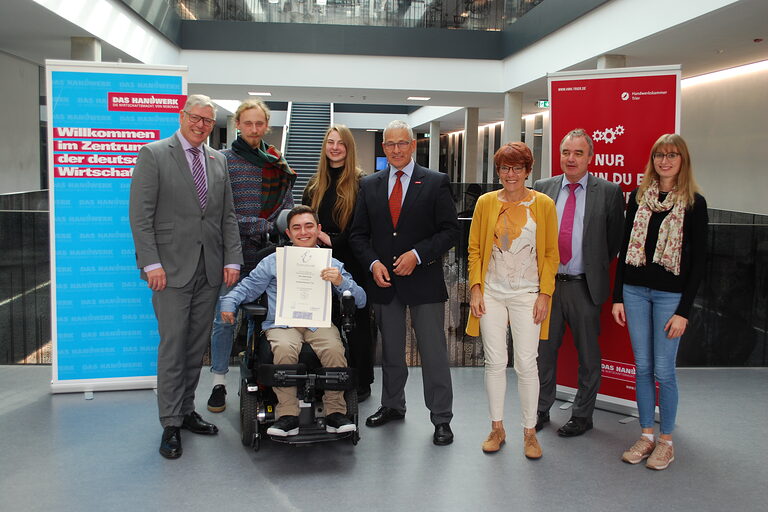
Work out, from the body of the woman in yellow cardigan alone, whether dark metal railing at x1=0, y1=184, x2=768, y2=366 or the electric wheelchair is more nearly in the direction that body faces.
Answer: the electric wheelchair

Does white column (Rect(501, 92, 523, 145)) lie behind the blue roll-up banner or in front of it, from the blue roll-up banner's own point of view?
behind

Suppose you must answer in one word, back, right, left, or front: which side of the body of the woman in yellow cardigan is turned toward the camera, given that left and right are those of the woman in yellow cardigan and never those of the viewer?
front

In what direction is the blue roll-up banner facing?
toward the camera

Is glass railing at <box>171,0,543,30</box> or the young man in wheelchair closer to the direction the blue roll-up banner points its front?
the young man in wheelchair

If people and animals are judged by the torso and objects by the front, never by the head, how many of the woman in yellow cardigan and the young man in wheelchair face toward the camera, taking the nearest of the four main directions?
2

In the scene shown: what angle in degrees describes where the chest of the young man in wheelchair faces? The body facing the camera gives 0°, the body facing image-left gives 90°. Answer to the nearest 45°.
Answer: approximately 0°

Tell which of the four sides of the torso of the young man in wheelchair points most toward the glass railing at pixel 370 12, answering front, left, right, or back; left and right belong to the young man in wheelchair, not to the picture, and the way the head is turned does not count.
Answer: back
